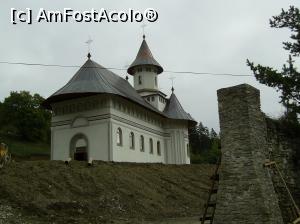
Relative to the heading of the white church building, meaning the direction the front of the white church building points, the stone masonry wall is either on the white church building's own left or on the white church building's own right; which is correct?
on the white church building's own left

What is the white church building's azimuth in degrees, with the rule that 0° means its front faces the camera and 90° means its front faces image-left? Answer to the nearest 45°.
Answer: approximately 45°
